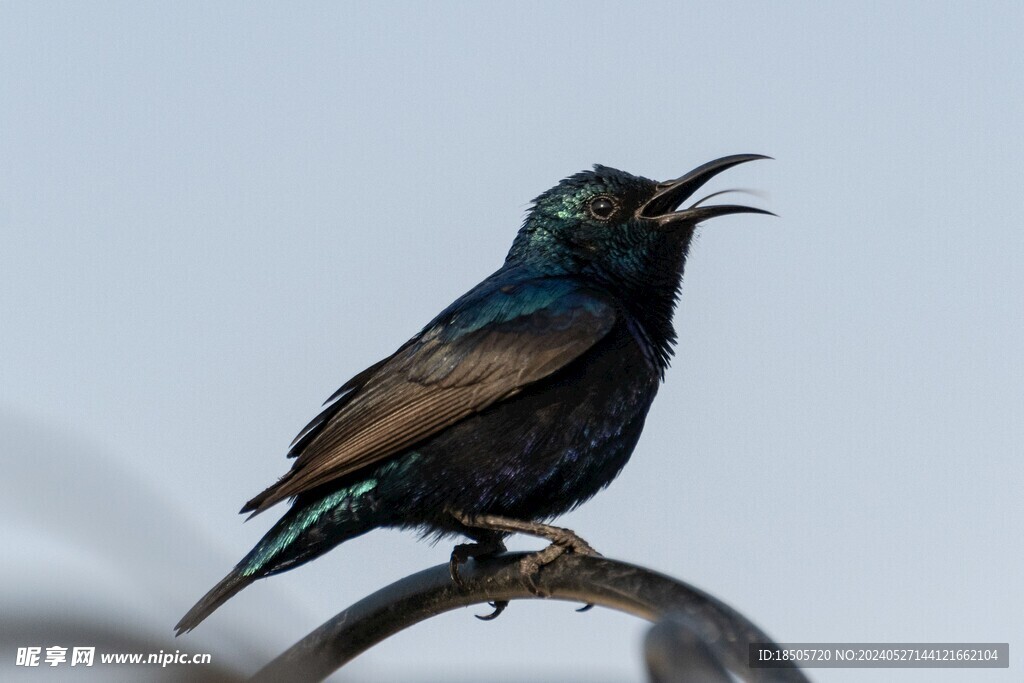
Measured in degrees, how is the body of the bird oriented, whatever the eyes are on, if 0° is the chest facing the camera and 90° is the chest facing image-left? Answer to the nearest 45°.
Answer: approximately 270°
